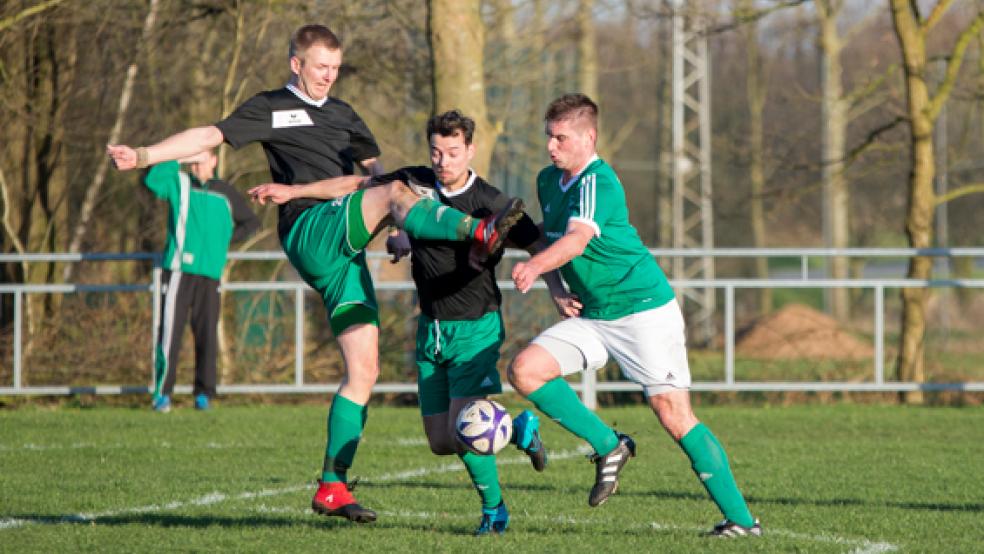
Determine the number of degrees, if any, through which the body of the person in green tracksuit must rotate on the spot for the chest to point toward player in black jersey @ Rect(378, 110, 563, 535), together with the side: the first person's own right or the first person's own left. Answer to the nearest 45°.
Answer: approximately 45° to the first person's own right

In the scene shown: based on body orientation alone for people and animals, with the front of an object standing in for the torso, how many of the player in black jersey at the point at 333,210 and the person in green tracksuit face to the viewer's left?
0

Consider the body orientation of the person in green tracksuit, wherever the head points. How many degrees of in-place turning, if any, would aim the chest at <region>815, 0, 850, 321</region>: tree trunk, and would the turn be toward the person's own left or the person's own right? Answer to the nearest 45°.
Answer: approximately 90° to the person's own left

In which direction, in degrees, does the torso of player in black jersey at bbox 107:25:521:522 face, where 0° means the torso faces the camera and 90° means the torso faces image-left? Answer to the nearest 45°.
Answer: approximately 315°

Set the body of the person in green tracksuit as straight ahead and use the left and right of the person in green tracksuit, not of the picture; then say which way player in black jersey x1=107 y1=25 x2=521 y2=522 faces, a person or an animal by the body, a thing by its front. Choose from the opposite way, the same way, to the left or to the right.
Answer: the same way

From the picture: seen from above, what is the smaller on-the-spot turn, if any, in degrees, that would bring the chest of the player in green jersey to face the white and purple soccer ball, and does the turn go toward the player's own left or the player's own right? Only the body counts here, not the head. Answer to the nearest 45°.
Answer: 0° — they already face it

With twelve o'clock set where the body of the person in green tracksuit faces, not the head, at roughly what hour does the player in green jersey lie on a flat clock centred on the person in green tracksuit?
The player in green jersey is roughly at 1 o'clock from the person in green tracksuit.

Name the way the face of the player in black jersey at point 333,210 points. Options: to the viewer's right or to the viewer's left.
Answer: to the viewer's right

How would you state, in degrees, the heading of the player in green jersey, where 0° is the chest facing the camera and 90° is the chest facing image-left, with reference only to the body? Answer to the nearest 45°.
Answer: approximately 45°

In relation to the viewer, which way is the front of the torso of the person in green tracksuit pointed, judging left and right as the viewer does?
facing the viewer and to the right of the viewer
